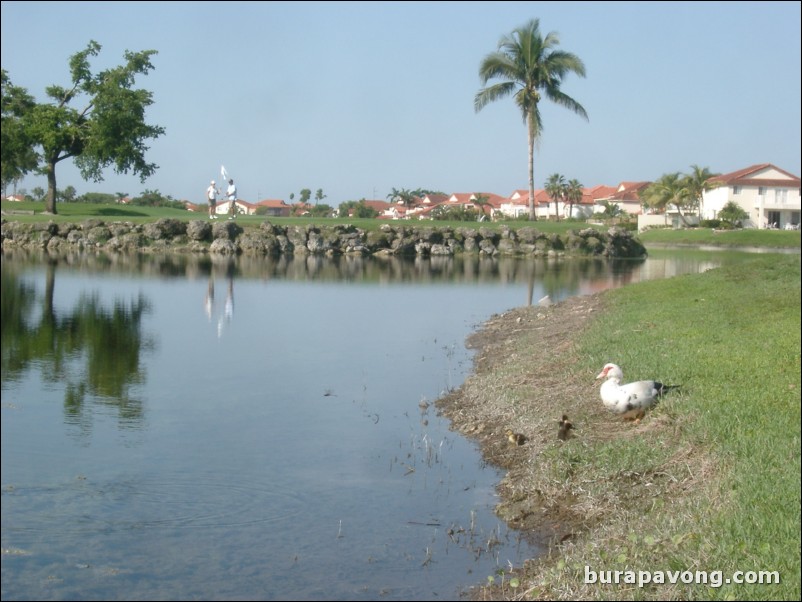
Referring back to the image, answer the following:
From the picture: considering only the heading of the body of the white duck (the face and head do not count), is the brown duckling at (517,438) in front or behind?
in front

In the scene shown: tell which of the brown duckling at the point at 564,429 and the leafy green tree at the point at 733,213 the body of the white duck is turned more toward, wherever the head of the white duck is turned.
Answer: the brown duckling

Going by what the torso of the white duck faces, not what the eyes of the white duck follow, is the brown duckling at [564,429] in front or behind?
in front

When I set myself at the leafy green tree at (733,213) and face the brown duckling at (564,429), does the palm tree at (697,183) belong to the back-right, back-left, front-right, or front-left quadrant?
back-right

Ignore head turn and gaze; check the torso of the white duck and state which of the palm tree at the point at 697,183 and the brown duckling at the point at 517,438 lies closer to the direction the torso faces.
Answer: the brown duckling

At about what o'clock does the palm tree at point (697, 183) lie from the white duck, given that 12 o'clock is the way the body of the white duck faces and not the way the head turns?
The palm tree is roughly at 3 o'clock from the white duck.

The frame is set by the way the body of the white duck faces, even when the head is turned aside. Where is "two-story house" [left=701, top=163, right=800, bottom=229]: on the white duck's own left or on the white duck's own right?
on the white duck's own right

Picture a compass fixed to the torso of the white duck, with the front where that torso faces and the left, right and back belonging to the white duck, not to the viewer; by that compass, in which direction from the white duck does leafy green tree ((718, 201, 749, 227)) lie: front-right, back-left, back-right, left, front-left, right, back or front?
right

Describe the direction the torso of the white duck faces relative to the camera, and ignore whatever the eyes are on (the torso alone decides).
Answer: to the viewer's left
